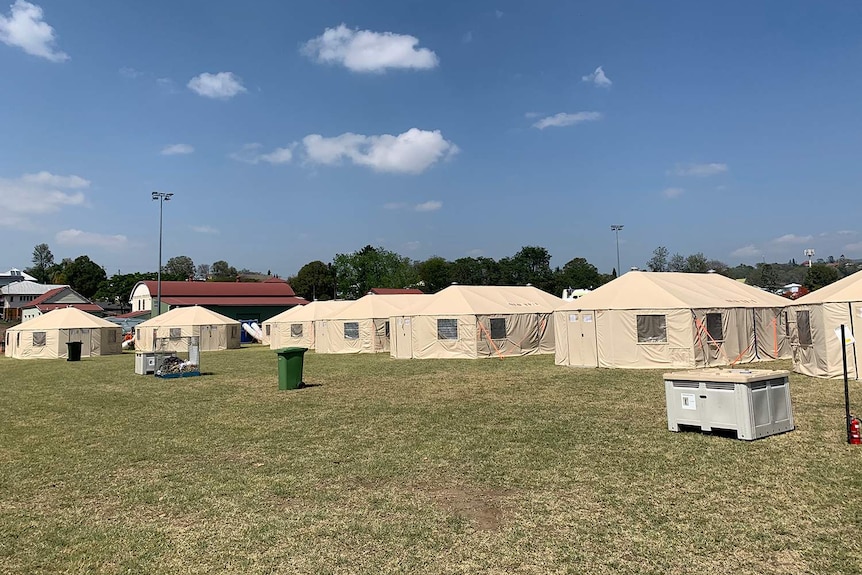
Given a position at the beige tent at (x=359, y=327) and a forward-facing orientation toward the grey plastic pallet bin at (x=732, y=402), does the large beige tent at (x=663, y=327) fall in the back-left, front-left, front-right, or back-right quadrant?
front-left

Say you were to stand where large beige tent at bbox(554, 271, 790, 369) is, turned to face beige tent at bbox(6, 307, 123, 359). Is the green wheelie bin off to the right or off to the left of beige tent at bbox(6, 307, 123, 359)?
left

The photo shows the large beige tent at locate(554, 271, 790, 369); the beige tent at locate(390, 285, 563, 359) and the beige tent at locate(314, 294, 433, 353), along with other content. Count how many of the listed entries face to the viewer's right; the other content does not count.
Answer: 0

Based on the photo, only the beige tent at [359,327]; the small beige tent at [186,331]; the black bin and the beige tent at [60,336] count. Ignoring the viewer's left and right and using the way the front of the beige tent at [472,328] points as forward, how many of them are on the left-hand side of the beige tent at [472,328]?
0

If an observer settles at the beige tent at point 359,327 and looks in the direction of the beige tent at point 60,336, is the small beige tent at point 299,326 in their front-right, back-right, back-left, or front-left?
front-right

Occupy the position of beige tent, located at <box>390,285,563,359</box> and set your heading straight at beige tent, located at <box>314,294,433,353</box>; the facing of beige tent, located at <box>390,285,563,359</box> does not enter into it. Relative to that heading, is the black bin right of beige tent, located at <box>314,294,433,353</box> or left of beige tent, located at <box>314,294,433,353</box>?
left

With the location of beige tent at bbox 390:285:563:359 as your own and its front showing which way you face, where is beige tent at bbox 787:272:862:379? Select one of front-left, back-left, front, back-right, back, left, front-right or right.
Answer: left

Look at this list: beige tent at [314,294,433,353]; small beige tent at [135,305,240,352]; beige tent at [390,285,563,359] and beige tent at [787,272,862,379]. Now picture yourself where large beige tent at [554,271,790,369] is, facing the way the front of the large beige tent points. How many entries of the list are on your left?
1

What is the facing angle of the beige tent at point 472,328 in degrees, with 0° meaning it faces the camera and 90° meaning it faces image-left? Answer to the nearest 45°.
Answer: approximately 45°

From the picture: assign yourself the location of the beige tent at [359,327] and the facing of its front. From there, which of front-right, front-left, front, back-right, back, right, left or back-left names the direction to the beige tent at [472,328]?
left

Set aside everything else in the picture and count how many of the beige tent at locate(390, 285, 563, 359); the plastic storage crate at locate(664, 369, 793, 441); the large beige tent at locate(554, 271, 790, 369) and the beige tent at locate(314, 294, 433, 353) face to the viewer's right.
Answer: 0

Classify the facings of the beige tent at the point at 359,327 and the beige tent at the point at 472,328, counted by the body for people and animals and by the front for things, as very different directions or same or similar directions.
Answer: same or similar directions

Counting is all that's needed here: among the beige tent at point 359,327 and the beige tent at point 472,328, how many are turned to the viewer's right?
0

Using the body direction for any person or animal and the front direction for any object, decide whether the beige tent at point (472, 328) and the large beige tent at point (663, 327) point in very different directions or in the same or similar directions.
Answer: same or similar directions

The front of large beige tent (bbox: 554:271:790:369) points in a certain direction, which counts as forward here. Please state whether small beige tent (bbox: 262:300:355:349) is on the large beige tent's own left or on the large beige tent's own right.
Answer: on the large beige tent's own right
